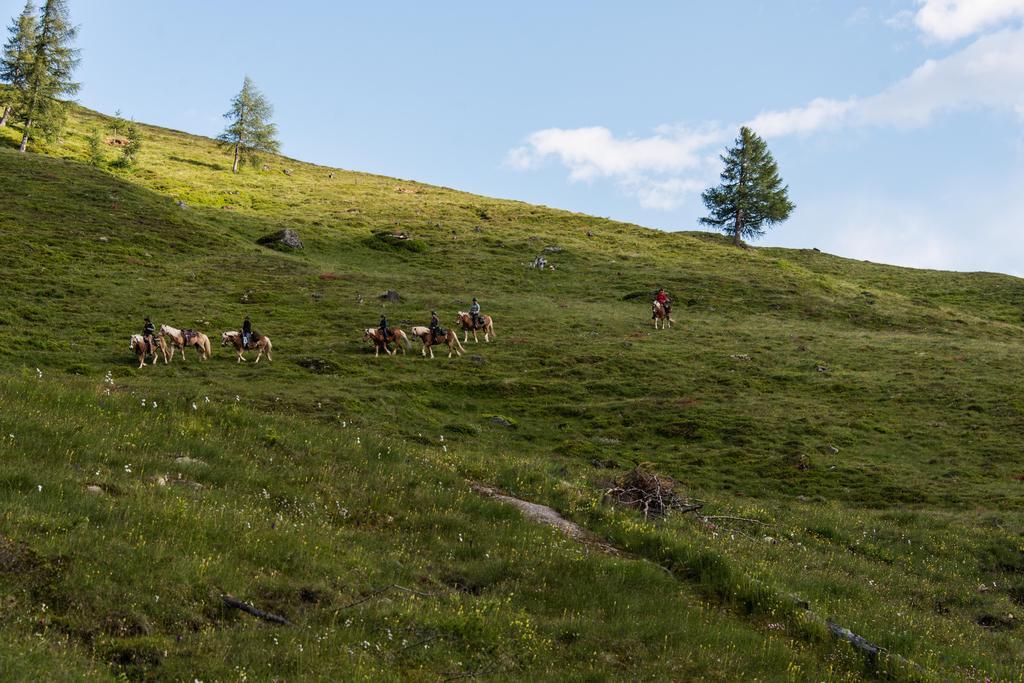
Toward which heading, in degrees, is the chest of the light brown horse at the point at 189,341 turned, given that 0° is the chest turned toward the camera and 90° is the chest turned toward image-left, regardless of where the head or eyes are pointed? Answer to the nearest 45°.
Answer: approximately 90°

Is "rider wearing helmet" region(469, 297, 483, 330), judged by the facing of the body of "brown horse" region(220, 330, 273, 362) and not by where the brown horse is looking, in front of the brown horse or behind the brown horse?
behind

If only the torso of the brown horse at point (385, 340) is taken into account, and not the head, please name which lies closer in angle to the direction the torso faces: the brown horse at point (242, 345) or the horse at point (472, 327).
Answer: the brown horse

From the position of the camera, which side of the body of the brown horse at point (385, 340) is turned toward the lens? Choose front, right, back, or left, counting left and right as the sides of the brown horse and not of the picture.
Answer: left

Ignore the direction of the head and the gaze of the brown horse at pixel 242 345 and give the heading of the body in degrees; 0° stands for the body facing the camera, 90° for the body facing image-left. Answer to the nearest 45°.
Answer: approximately 90°

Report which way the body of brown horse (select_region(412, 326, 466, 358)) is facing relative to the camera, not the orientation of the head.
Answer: to the viewer's left

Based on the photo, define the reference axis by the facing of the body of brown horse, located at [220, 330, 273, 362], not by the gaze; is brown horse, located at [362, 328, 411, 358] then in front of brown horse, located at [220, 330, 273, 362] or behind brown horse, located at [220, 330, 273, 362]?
behind

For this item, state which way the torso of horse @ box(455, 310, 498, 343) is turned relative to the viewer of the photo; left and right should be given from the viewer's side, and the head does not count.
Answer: facing to the left of the viewer

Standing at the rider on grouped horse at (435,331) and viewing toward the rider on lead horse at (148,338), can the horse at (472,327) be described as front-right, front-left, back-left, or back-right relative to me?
back-right
